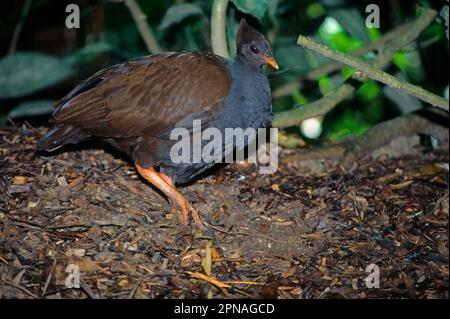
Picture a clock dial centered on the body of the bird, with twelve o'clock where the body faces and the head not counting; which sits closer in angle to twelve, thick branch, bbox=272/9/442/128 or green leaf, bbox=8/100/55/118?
the thick branch

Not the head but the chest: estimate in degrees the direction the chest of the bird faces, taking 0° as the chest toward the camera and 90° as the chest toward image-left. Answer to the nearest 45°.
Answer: approximately 270°

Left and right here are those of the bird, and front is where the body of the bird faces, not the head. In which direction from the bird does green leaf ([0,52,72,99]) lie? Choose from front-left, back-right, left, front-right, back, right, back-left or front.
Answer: back-left

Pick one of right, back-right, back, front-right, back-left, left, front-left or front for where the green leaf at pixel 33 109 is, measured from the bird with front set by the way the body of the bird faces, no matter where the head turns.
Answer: back-left

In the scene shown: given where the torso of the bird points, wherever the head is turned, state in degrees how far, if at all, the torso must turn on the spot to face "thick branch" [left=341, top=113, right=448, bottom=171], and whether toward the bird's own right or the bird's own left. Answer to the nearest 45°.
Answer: approximately 45° to the bird's own left
